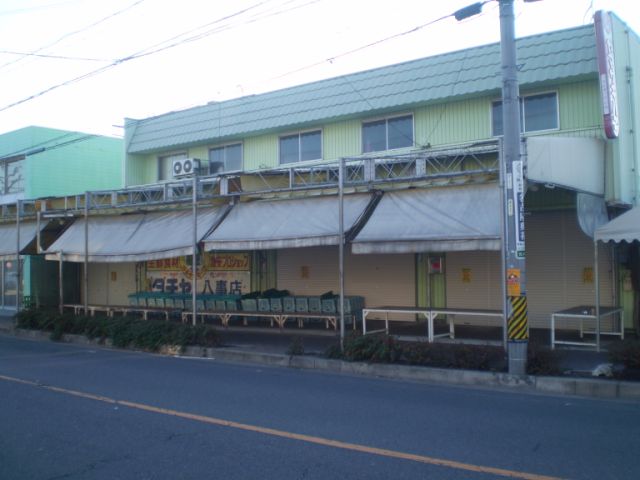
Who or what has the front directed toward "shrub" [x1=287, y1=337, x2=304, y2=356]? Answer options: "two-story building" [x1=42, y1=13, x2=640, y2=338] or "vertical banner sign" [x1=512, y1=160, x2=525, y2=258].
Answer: the two-story building

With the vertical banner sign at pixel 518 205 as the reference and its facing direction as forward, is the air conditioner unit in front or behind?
behind

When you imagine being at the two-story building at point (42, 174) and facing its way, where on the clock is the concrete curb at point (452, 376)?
The concrete curb is roughly at 10 o'clock from the two-story building.

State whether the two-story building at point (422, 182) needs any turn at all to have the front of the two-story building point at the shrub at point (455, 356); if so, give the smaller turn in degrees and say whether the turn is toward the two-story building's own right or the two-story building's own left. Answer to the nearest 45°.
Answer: approximately 45° to the two-story building's own left

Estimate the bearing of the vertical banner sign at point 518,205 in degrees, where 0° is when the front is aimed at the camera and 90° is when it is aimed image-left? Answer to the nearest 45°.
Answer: approximately 315°

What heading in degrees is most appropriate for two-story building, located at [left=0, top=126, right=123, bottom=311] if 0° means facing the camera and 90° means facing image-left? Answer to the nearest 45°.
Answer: approximately 45°

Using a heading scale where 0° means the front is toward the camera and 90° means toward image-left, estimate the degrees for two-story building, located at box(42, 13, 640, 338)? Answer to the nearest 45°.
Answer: approximately 45°

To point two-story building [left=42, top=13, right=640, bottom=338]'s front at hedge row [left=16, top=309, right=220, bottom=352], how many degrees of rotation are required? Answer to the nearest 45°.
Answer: approximately 45° to its right

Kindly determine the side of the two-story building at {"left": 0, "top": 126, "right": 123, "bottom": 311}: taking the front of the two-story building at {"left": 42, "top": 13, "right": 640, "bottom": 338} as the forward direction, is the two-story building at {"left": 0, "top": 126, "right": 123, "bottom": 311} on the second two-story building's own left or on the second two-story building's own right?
on the second two-story building's own right
